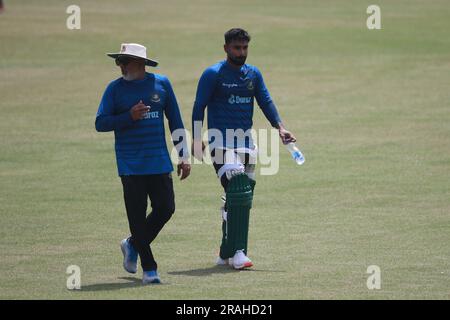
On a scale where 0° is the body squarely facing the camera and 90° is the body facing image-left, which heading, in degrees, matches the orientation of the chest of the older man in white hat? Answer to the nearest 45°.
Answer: approximately 0°
